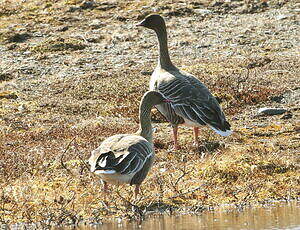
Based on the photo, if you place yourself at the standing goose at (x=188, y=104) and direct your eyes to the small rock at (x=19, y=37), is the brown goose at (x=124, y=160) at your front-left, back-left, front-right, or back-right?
back-left

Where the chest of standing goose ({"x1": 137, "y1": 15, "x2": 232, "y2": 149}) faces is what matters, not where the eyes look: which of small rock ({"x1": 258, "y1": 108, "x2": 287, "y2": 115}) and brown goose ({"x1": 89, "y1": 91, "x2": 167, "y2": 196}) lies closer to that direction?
the brown goose

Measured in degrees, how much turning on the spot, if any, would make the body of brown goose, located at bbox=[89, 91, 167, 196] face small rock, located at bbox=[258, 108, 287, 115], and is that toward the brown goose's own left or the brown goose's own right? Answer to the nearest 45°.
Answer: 0° — it already faces it

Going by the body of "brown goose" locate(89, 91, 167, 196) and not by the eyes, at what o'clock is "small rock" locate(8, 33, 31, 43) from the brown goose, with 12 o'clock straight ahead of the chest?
The small rock is roughly at 10 o'clock from the brown goose.

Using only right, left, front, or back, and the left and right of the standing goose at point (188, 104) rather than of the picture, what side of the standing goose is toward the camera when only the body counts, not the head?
left

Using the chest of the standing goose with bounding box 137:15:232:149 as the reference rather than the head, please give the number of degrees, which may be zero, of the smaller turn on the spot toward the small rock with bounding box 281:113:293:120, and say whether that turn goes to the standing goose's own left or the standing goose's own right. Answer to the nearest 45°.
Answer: approximately 135° to the standing goose's own right

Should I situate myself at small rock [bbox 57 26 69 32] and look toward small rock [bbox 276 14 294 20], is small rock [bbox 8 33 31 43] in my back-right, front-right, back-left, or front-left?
back-right

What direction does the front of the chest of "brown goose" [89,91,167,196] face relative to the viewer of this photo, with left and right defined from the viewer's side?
facing away from the viewer and to the right of the viewer

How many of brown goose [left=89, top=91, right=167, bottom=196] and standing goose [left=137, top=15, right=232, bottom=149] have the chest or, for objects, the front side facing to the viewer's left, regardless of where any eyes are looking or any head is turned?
1

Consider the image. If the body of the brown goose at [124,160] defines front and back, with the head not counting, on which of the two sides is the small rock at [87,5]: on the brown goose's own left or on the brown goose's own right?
on the brown goose's own left

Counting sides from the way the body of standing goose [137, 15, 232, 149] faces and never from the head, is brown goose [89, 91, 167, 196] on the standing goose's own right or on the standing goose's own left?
on the standing goose's own left

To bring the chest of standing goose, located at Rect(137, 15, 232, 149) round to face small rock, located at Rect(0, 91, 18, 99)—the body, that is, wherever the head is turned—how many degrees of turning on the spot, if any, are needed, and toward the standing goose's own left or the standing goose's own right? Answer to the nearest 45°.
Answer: approximately 45° to the standing goose's own right
